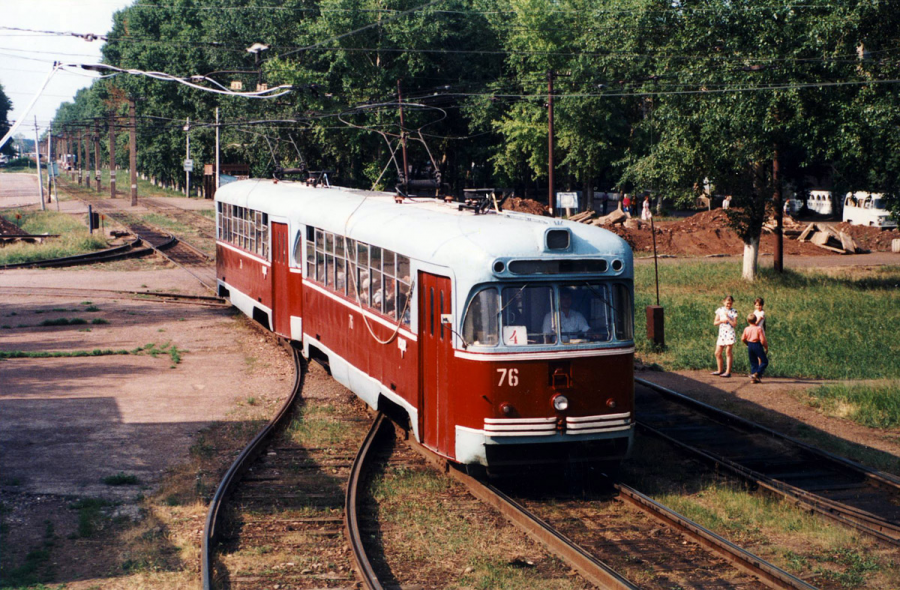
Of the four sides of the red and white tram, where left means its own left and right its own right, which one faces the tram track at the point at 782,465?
front

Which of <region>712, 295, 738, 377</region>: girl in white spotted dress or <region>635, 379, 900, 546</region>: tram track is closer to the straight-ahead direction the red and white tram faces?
the tram track

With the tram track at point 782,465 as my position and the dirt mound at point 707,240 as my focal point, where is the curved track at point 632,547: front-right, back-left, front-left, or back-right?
back-left

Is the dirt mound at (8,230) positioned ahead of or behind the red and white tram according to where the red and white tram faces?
behind

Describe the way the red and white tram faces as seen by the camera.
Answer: facing the viewer and to the right of the viewer

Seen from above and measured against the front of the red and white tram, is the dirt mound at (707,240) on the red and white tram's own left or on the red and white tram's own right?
on the red and white tram's own left
